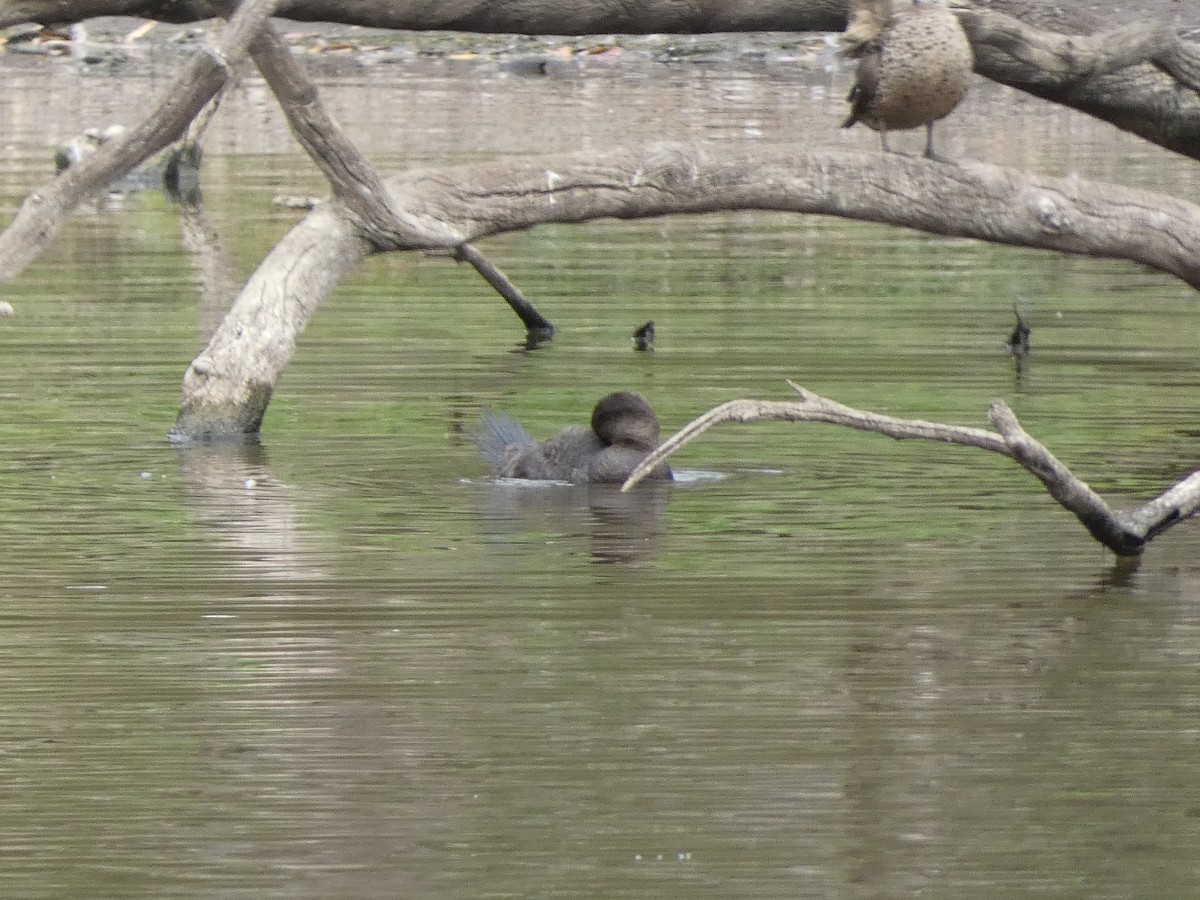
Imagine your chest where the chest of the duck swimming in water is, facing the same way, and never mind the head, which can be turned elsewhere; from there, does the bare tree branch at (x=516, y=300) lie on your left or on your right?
on your left

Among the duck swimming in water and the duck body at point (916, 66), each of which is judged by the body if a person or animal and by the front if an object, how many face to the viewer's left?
0

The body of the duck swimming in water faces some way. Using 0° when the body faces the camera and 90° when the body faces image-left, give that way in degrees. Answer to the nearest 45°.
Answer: approximately 270°

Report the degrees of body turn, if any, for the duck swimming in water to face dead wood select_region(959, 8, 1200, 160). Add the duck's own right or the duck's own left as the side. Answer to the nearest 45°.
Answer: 0° — it already faces it
